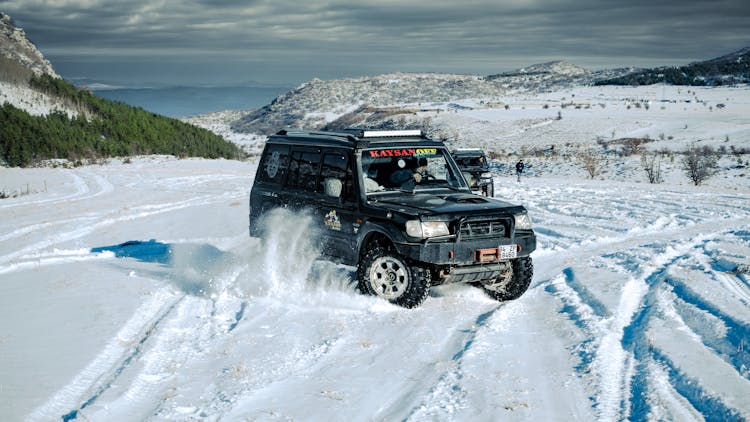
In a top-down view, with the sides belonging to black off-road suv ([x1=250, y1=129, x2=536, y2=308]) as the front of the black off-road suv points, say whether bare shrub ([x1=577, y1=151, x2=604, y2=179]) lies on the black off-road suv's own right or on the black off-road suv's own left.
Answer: on the black off-road suv's own left

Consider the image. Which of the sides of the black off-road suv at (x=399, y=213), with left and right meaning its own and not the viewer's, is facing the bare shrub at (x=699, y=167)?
left

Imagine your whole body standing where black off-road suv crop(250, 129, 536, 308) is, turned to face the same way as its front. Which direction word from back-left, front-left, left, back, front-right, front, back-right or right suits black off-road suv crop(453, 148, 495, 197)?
back-left

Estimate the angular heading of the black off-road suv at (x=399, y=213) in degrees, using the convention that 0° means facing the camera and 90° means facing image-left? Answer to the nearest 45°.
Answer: approximately 315°
